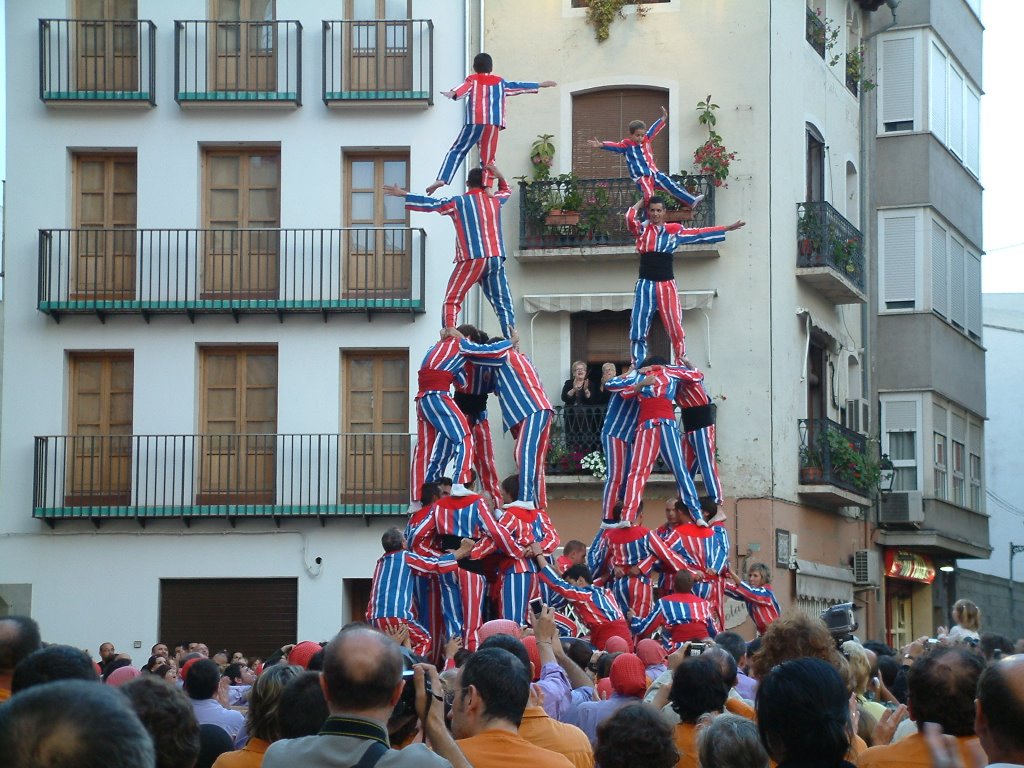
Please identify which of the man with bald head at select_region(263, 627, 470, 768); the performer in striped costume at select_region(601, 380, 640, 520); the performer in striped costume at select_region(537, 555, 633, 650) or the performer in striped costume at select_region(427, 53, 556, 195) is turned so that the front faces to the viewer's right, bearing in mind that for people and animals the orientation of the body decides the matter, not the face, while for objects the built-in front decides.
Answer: the performer in striped costume at select_region(601, 380, 640, 520)

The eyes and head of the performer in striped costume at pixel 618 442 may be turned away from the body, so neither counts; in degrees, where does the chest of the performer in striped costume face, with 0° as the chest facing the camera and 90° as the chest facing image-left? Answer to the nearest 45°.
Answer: approximately 270°

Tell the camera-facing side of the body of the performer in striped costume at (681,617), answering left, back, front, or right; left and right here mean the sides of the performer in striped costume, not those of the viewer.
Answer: back

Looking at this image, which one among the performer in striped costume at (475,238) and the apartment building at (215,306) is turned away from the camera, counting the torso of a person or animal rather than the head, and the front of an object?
the performer in striped costume

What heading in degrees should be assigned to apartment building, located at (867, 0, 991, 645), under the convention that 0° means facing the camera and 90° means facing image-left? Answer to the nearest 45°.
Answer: approximately 315°

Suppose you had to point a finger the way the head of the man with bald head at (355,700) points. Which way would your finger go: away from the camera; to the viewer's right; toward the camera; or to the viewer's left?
away from the camera

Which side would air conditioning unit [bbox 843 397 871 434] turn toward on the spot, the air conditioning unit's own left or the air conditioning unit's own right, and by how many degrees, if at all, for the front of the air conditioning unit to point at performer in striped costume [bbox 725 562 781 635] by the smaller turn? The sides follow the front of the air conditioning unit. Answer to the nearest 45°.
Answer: approximately 45° to the air conditioning unit's own right
